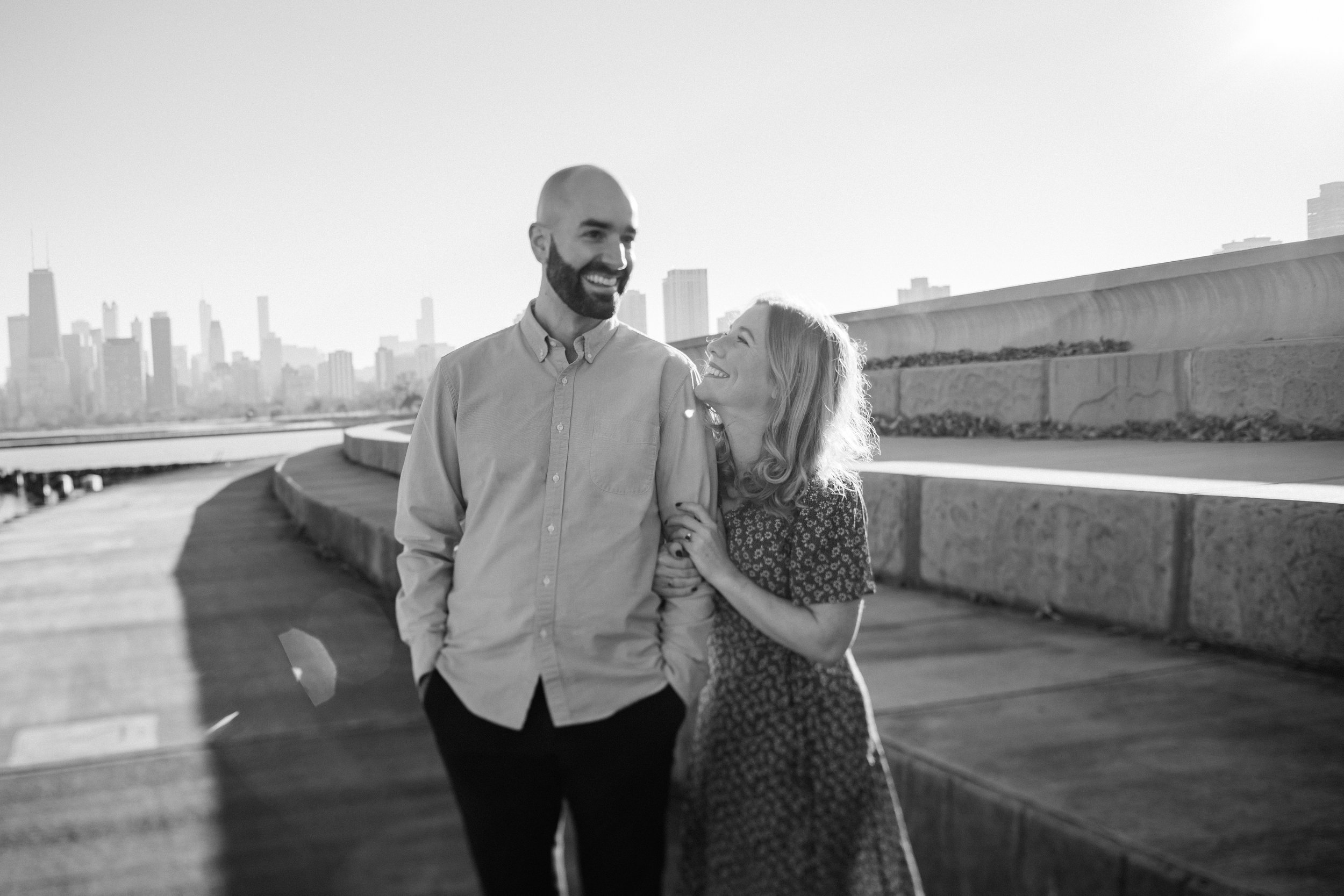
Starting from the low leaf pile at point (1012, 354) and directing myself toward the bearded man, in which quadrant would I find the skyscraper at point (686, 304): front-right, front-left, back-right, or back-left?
back-right

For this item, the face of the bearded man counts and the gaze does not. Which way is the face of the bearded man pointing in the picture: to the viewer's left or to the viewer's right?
to the viewer's right

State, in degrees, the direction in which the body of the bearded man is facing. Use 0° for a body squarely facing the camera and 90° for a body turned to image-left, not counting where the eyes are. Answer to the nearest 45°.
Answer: approximately 0°

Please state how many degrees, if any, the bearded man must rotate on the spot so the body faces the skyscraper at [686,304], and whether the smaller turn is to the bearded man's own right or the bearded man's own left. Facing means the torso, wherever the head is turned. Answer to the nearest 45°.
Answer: approximately 180°

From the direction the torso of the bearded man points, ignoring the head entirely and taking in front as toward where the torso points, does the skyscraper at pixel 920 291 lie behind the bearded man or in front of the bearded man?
behind

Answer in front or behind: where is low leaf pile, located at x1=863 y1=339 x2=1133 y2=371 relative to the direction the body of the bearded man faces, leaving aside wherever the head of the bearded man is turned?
behind
